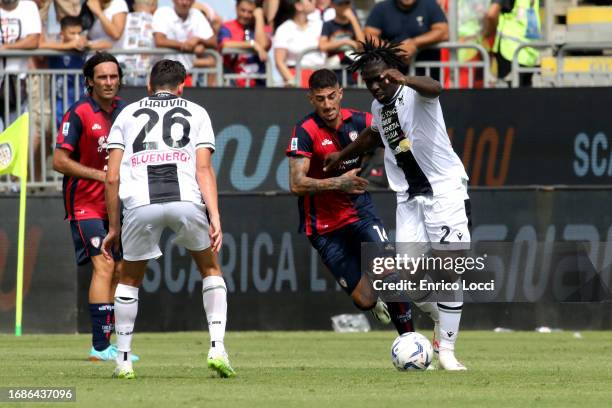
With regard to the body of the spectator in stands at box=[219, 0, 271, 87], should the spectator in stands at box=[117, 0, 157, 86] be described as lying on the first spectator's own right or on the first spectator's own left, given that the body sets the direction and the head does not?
on the first spectator's own right

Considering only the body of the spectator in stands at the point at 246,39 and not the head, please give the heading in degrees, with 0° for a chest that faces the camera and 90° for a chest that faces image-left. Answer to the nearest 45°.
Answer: approximately 0°

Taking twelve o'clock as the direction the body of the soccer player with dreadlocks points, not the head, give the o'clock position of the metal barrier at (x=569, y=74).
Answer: The metal barrier is roughly at 5 o'clock from the soccer player with dreadlocks.

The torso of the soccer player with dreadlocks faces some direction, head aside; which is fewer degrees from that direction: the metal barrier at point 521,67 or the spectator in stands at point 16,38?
the spectator in stands

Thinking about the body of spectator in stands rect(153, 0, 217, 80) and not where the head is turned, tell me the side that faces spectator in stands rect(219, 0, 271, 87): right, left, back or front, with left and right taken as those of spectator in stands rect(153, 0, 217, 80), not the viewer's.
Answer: left

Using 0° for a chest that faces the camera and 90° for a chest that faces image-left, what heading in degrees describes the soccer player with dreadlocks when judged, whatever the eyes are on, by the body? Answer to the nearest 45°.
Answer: approximately 45°

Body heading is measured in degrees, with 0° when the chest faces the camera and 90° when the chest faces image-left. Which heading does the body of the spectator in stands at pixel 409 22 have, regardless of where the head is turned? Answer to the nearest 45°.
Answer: approximately 0°

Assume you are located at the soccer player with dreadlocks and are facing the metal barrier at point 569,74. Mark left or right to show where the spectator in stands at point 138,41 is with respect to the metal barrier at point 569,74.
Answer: left
